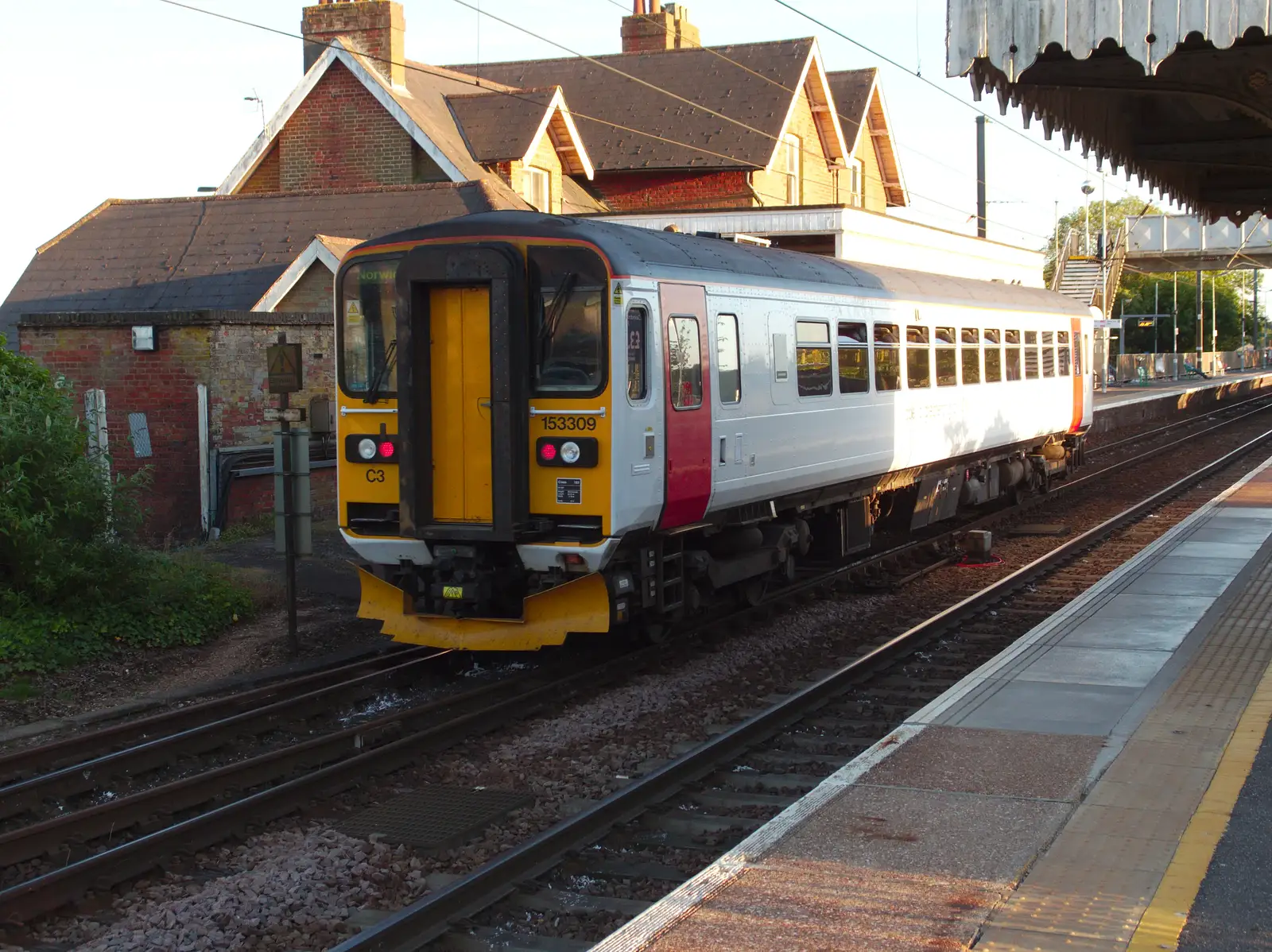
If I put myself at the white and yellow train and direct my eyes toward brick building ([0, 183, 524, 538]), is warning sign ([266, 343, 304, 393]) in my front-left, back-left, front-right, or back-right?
front-left

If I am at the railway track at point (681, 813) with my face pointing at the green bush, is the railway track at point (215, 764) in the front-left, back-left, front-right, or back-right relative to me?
front-left

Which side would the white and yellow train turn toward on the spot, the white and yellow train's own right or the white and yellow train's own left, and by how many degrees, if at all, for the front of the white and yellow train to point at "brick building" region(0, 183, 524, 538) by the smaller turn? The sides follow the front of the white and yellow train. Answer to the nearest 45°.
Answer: approximately 90° to the white and yellow train's own right

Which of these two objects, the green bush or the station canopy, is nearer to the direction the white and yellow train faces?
the green bush

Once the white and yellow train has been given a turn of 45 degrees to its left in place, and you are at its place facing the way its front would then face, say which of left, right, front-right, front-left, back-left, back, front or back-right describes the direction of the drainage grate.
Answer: front

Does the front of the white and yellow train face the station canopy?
no

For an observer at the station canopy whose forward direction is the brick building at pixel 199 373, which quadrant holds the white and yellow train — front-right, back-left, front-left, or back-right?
front-right

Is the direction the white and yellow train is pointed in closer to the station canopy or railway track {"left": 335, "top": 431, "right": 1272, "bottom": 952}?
the railway track

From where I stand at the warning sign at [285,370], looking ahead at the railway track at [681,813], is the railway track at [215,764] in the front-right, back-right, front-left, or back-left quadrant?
front-right
